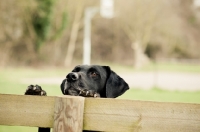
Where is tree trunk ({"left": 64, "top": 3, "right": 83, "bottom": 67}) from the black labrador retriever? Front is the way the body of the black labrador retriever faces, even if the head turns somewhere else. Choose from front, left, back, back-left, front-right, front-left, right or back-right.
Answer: back-right

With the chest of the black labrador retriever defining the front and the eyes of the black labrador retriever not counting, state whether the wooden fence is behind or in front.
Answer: in front

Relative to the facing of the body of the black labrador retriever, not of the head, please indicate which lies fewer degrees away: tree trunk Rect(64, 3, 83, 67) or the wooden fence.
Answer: the wooden fence
